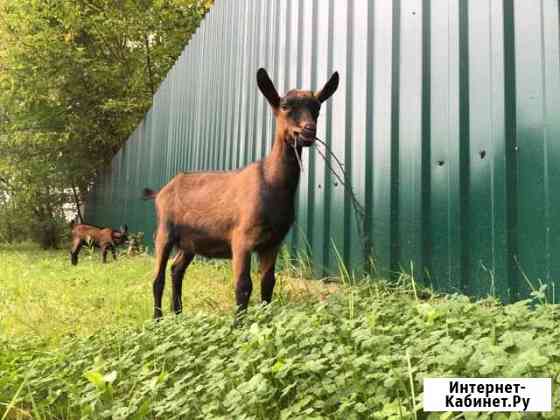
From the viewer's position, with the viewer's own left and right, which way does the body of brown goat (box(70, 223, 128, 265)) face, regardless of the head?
facing to the right of the viewer

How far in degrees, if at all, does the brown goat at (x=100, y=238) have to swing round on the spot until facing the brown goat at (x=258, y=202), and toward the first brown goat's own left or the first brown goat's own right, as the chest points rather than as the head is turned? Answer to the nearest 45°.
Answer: approximately 90° to the first brown goat's own right
